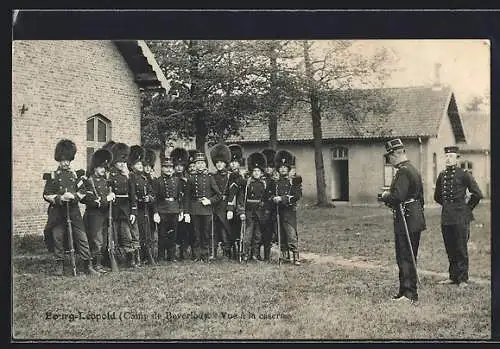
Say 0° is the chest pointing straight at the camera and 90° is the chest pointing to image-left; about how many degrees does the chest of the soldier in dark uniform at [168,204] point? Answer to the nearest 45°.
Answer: approximately 0°

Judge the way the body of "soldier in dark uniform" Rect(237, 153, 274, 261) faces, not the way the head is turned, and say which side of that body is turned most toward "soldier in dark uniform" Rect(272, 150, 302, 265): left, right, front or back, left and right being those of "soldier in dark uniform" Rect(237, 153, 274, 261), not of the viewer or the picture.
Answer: left

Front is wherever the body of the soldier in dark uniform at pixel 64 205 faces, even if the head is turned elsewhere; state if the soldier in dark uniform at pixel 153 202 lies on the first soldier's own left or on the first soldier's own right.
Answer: on the first soldier's own left

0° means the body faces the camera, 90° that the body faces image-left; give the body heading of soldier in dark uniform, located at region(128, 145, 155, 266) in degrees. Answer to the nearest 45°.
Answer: approximately 315°

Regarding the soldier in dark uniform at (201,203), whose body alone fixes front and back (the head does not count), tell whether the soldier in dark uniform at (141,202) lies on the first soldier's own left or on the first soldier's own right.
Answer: on the first soldier's own right
